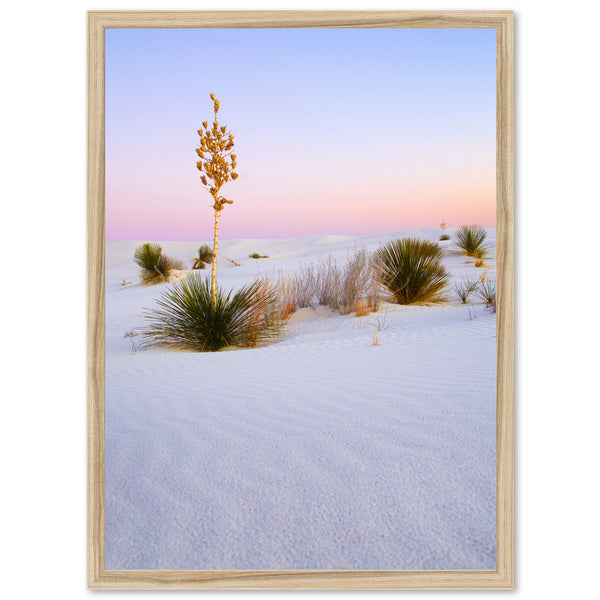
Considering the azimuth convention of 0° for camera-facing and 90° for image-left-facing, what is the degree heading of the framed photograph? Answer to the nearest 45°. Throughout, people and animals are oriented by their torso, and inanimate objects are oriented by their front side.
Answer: approximately 0°
